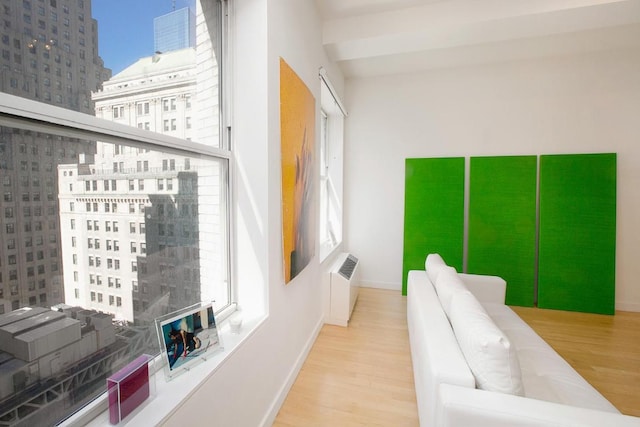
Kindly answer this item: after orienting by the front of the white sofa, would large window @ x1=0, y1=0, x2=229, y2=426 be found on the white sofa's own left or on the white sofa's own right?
on the white sofa's own right

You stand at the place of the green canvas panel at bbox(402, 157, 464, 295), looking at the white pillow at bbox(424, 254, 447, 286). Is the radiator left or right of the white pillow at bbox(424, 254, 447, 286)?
right

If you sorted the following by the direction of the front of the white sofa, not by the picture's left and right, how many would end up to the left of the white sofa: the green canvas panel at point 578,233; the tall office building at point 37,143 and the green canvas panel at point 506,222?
2

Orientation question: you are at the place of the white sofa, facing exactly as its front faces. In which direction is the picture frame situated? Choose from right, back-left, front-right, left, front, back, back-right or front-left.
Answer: back-right

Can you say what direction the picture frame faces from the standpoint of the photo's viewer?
facing the viewer and to the right of the viewer

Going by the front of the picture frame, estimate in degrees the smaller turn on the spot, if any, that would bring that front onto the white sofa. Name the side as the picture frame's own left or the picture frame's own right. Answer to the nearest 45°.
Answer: approximately 45° to the picture frame's own left

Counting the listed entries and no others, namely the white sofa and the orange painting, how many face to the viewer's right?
2

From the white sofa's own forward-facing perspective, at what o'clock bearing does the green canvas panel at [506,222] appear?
The green canvas panel is roughly at 9 o'clock from the white sofa.

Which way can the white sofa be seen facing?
to the viewer's right

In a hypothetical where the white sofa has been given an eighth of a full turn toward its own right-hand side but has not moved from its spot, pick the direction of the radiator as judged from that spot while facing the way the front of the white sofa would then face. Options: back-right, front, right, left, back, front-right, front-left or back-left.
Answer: back

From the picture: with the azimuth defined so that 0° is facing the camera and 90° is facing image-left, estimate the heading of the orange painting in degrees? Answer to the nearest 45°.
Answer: approximately 270°
